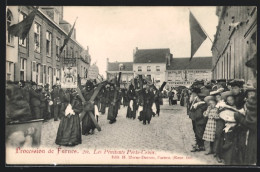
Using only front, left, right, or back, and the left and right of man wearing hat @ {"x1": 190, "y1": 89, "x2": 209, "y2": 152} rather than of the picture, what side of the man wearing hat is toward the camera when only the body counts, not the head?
left

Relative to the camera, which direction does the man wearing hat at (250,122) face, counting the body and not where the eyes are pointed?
to the viewer's left

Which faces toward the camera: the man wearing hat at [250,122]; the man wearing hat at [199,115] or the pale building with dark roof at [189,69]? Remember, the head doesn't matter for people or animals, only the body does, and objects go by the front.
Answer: the pale building with dark roof

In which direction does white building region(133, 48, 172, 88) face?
toward the camera

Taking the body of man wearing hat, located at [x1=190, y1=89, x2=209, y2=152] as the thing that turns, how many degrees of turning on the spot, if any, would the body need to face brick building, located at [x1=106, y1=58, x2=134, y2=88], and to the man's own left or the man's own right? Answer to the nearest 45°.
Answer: approximately 45° to the man's own right

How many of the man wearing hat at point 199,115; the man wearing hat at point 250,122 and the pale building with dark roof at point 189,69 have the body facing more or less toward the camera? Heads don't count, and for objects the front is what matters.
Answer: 1

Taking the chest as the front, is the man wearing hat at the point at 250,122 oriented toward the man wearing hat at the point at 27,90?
yes

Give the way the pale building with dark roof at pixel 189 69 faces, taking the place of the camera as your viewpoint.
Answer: facing the viewer

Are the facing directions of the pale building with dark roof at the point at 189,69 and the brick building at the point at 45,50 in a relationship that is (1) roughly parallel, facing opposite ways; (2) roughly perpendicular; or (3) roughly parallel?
roughly perpendicular

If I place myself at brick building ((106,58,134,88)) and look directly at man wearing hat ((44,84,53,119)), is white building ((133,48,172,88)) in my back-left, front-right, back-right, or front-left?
back-left

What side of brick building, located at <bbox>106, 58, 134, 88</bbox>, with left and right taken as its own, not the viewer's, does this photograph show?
front

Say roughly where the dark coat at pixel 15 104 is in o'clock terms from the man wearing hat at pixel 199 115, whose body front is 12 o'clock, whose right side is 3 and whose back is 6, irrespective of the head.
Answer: The dark coat is roughly at 12 o'clock from the man wearing hat.
